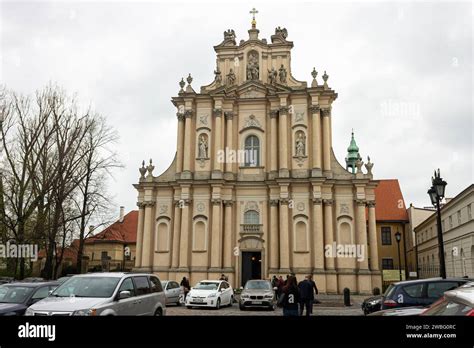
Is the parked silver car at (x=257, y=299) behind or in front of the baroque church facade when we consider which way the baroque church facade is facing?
in front

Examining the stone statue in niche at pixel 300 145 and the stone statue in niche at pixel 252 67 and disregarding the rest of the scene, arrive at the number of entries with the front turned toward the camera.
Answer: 2

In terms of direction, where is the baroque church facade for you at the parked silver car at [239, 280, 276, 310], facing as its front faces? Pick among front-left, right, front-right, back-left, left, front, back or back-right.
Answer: back

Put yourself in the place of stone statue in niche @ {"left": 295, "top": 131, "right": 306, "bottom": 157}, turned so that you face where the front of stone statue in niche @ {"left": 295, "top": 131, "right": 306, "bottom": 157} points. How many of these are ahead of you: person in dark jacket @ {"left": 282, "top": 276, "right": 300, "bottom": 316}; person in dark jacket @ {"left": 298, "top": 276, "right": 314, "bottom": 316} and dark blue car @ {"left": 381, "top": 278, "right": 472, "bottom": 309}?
3

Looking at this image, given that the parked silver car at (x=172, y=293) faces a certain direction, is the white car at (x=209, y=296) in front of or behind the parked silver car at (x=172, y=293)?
in front

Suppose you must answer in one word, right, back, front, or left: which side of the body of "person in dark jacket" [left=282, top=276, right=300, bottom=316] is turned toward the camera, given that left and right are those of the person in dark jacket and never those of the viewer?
back

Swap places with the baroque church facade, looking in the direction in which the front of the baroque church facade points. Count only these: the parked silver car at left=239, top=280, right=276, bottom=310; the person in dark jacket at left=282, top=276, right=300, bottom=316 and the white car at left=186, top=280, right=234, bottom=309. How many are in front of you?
3

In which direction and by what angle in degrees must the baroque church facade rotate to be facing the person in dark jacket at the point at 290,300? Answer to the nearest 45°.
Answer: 0° — it already faces them
